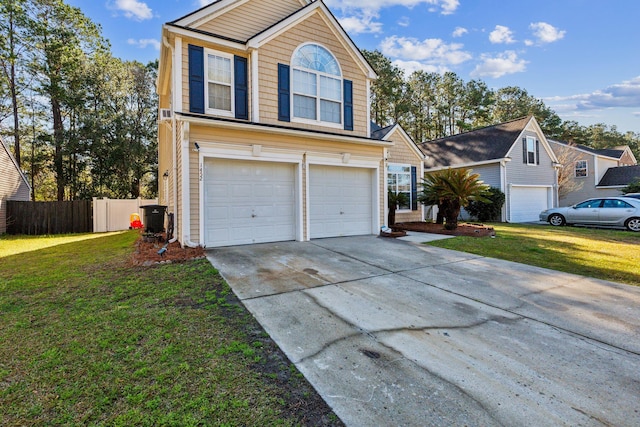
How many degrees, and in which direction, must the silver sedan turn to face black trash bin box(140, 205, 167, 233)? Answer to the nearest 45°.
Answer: approximately 45° to its left

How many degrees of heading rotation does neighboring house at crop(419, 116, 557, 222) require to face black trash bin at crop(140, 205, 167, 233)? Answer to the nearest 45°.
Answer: approximately 90° to its right

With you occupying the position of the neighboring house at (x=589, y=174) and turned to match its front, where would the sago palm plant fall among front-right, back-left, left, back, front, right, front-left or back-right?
front-right

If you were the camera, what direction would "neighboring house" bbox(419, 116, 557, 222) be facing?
facing the viewer and to the right of the viewer

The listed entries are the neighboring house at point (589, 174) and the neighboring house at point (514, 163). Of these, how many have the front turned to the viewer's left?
0

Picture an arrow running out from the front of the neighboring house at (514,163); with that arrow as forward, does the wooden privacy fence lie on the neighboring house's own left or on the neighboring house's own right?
on the neighboring house's own right

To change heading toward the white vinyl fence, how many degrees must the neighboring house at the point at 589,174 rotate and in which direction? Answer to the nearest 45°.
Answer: approximately 90° to its right

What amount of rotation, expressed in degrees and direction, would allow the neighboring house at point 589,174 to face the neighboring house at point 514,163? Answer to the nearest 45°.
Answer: approximately 45° to its right

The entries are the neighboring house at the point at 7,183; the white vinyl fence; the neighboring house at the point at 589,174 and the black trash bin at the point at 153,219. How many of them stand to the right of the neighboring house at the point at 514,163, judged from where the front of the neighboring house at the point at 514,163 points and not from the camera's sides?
3
